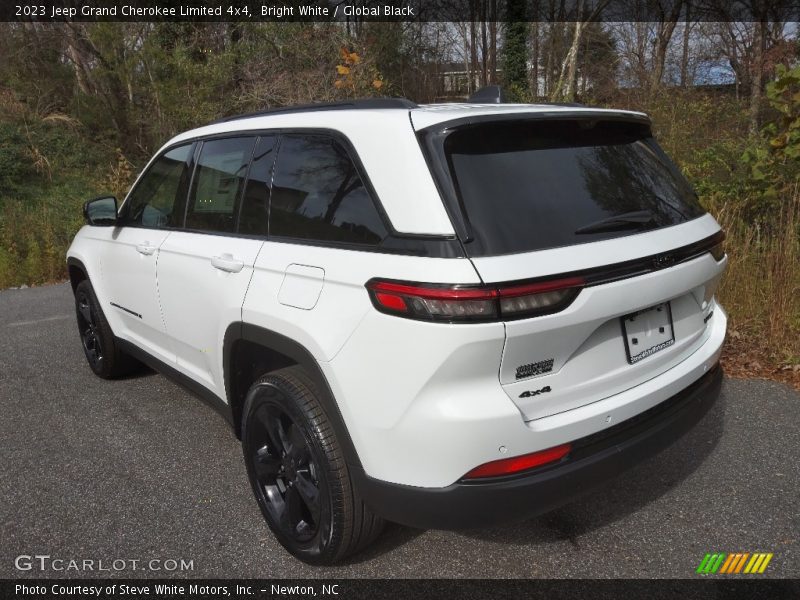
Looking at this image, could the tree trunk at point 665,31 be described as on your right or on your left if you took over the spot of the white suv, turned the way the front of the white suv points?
on your right

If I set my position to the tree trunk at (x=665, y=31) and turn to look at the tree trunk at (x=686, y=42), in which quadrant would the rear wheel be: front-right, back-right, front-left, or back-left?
back-right

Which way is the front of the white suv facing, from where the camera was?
facing away from the viewer and to the left of the viewer

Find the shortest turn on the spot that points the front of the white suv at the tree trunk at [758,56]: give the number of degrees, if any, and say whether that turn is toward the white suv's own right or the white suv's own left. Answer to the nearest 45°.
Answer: approximately 90° to the white suv's own right

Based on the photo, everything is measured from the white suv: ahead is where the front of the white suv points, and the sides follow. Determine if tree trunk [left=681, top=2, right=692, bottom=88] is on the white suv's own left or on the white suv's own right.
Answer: on the white suv's own right
